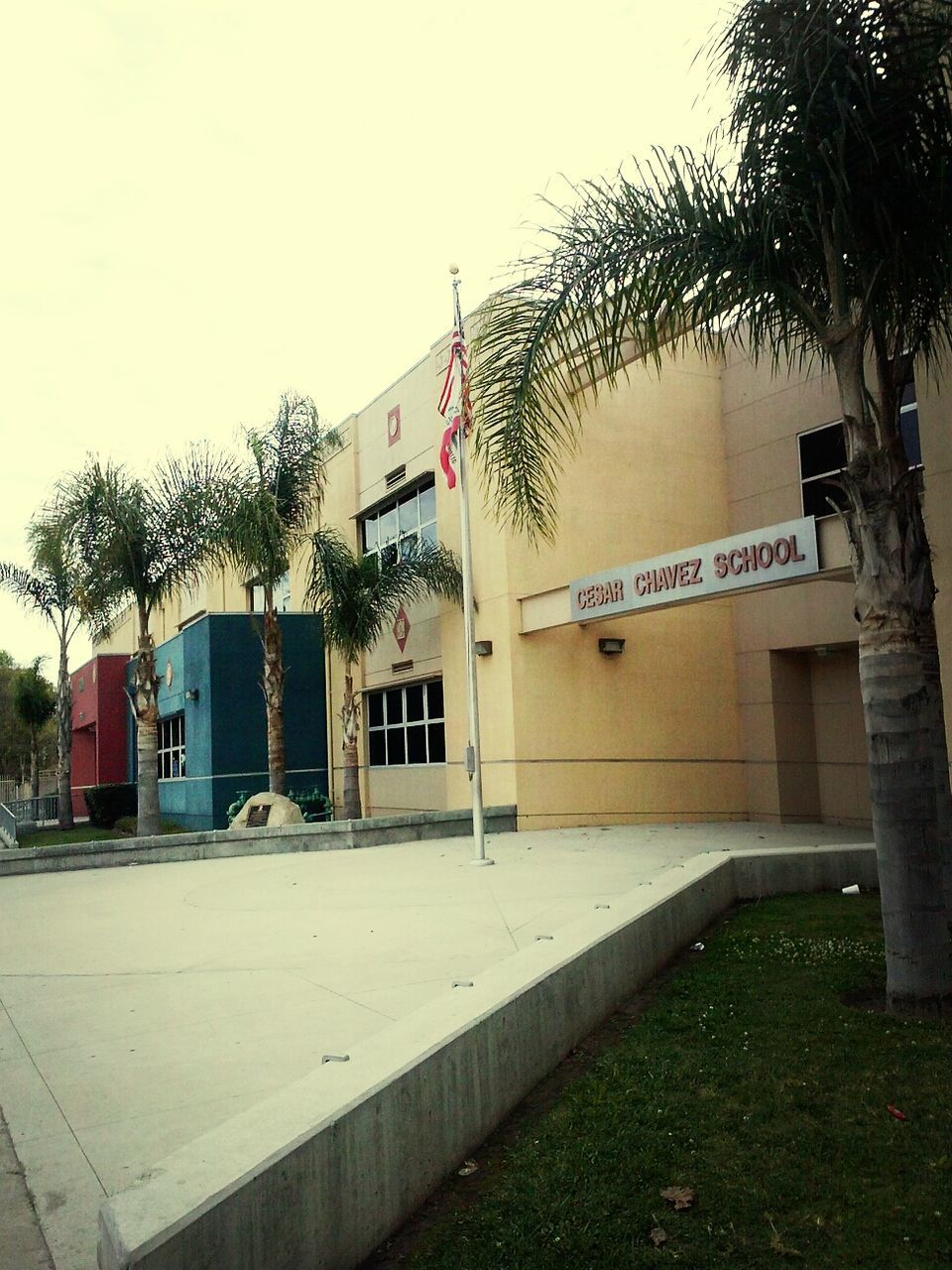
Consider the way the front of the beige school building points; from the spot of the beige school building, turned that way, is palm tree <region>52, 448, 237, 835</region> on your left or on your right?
on your right

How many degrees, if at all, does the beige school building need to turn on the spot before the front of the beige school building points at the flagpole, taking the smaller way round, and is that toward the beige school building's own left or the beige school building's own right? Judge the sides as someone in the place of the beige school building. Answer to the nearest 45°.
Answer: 0° — it already faces it

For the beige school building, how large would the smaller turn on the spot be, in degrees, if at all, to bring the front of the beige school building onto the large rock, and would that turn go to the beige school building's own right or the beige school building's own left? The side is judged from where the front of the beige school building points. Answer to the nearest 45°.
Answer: approximately 45° to the beige school building's own right

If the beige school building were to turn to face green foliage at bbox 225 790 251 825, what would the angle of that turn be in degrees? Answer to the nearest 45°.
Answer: approximately 90° to its right

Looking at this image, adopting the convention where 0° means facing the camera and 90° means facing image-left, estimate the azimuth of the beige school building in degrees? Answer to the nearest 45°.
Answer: approximately 45°

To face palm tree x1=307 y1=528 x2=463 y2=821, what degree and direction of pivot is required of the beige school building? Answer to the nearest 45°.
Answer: approximately 45° to its right

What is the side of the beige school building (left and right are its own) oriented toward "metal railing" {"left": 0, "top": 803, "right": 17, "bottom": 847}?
right

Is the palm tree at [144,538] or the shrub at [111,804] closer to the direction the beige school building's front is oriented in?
the palm tree
